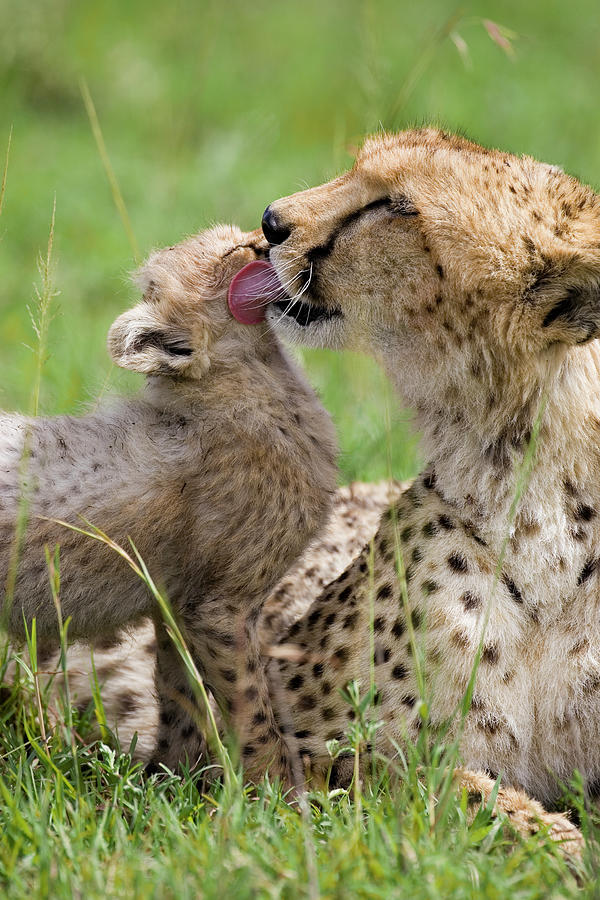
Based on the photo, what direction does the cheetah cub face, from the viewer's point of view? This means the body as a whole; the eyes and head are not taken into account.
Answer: to the viewer's right
